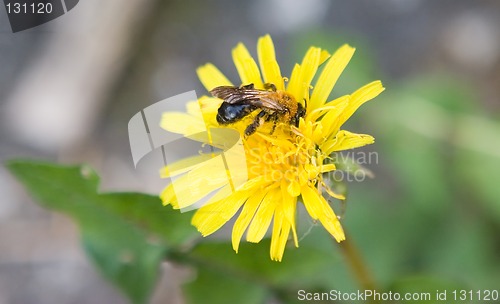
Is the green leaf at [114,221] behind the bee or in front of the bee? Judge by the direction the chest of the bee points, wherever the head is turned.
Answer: behind

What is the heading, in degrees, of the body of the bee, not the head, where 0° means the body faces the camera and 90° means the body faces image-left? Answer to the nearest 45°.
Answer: approximately 270°
